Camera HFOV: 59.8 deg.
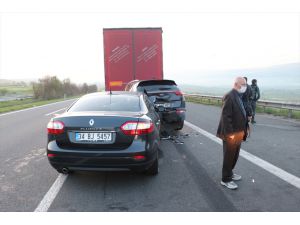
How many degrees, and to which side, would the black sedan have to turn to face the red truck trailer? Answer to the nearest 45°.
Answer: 0° — it already faces it

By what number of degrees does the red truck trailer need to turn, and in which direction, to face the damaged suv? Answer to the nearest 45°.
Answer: approximately 180°

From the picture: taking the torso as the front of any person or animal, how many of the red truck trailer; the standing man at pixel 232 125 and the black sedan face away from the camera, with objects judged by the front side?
2

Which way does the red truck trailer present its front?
away from the camera

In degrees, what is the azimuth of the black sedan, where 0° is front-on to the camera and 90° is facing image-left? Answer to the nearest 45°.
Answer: approximately 180°

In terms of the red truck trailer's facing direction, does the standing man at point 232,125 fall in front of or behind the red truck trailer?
behind

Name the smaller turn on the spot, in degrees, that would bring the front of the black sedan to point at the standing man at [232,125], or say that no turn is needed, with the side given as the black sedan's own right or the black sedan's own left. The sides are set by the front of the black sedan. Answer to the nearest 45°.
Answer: approximately 90° to the black sedan's own right

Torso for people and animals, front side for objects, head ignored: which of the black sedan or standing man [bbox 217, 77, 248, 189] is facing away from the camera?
the black sedan

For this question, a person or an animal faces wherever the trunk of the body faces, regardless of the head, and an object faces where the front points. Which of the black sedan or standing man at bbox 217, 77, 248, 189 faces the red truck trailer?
the black sedan
